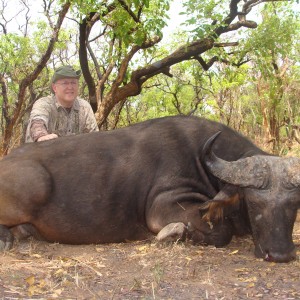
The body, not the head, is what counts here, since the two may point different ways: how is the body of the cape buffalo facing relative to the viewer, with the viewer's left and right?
facing to the right of the viewer

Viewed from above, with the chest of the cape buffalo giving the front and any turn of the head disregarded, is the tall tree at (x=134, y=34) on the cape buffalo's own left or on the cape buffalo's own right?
on the cape buffalo's own left
